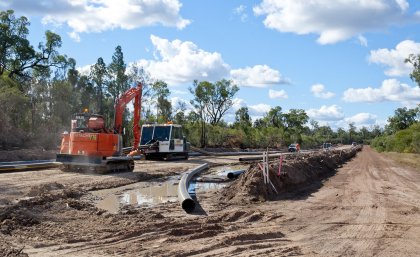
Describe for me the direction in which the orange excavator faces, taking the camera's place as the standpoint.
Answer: facing away from the viewer and to the right of the viewer

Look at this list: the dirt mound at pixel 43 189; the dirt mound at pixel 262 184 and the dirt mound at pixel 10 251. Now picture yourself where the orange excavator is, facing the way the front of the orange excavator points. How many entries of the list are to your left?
0

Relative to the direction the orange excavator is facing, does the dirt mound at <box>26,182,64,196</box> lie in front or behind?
behind

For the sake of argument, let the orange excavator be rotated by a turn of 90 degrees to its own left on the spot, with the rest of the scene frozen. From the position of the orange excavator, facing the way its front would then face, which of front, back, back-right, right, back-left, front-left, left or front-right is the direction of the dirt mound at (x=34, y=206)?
back-left

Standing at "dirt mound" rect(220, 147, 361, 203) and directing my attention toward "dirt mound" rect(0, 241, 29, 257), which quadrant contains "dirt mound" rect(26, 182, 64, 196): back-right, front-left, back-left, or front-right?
front-right

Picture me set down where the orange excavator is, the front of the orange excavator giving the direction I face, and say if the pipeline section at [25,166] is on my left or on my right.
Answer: on my left

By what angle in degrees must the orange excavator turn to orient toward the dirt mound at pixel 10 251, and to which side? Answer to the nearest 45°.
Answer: approximately 135° to its right
